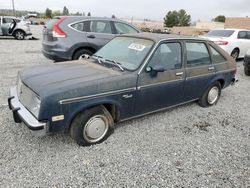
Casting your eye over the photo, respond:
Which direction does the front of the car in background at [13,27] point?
to the viewer's left

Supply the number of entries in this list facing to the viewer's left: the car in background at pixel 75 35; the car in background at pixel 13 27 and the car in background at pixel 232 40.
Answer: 1

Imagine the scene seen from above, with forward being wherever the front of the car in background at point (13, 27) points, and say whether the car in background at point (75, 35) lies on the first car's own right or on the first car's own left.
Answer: on the first car's own left

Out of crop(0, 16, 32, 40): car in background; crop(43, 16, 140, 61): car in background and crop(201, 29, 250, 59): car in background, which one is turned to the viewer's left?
crop(0, 16, 32, 40): car in background

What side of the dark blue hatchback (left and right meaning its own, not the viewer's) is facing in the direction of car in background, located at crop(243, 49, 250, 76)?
back

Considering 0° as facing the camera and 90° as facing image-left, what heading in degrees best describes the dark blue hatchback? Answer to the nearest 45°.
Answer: approximately 45°

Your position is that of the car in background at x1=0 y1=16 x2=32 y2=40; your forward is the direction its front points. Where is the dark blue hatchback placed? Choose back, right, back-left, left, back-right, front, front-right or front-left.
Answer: left

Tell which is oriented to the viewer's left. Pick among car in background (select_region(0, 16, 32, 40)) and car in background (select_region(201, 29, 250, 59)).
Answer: car in background (select_region(0, 16, 32, 40))
